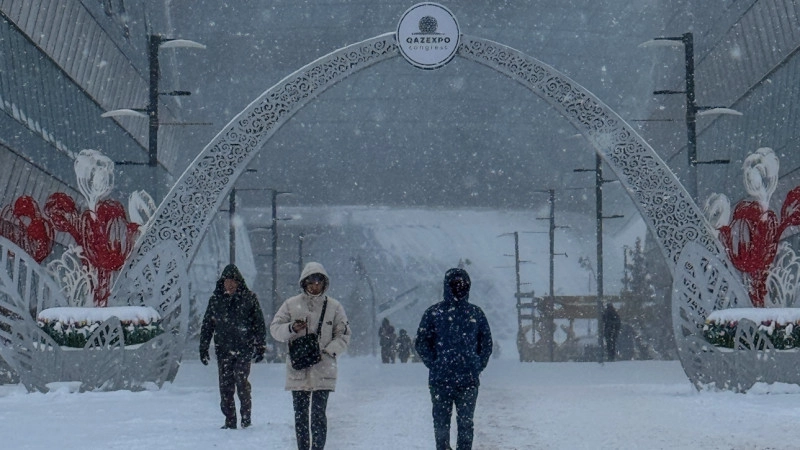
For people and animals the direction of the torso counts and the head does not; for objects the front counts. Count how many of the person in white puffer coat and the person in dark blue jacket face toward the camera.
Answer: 2

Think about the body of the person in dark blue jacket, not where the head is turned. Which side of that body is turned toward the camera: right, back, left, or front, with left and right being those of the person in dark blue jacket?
front

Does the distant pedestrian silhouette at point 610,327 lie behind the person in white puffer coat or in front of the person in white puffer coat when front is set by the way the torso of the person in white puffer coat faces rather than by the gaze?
behind

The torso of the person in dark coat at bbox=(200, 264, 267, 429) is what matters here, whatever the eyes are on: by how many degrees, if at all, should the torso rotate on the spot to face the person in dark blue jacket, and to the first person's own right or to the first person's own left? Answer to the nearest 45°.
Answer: approximately 45° to the first person's own left

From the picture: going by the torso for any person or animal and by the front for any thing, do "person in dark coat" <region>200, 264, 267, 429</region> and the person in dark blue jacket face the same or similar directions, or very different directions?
same or similar directions

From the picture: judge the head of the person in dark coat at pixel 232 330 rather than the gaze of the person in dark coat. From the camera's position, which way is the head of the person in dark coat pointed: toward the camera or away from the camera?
toward the camera

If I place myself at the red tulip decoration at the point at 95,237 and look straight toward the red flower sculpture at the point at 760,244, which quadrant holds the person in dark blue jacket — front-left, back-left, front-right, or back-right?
front-right

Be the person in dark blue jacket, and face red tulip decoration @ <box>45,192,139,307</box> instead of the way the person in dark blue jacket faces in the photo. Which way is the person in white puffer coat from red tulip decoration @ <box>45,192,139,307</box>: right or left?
left

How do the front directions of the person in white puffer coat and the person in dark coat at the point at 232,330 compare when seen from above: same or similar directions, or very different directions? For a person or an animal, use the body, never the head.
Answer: same or similar directions

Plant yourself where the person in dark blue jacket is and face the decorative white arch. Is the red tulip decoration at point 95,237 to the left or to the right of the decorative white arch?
left

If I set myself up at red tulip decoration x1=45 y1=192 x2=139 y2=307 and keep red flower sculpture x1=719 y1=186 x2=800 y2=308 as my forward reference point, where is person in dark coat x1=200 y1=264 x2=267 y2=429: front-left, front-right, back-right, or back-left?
front-right

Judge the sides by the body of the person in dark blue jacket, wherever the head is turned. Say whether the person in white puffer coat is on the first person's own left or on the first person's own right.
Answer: on the first person's own right

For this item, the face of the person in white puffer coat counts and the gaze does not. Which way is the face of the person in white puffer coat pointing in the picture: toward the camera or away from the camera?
toward the camera

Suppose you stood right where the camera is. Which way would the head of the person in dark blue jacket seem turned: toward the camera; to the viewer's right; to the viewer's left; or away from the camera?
toward the camera

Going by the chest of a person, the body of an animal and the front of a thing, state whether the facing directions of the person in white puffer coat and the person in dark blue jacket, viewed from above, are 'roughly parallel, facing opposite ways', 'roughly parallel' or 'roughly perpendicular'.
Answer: roughly parallel

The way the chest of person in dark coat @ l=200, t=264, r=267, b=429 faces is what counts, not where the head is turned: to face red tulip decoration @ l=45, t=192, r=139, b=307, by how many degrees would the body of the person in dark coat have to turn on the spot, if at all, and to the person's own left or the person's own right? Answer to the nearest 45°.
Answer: approximately 180°

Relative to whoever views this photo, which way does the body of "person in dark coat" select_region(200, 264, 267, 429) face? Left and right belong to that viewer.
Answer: facing the viewer
